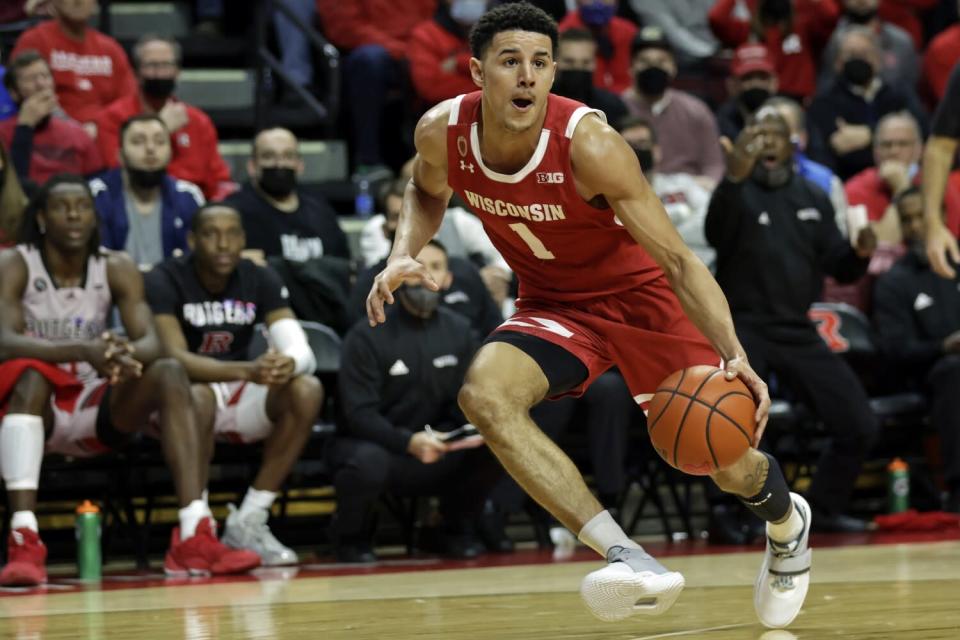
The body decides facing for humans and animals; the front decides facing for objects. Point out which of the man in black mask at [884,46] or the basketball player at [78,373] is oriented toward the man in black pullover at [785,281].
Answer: the man in black mask at [884,46]

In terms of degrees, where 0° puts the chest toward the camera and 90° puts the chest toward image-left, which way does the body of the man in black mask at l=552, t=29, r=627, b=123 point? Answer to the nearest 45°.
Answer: approximately 0°

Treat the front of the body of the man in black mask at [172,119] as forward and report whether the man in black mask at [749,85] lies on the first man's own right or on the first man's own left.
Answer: on the first man's own left

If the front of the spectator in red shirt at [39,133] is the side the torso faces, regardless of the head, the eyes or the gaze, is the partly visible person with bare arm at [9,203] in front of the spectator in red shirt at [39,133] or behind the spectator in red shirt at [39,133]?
in front

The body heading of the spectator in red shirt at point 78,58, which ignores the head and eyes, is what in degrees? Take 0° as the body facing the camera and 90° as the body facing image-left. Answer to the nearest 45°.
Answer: approximately 0°

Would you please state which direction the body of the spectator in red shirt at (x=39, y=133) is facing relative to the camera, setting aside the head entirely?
toward the camera

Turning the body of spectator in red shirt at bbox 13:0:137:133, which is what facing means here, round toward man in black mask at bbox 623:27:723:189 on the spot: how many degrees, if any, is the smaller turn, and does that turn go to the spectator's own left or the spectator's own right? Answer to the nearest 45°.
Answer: approximately 90° to the spectator's own left

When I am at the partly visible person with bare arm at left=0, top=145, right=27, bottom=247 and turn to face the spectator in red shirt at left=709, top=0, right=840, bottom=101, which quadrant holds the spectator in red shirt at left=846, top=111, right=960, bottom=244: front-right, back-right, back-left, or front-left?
front-right

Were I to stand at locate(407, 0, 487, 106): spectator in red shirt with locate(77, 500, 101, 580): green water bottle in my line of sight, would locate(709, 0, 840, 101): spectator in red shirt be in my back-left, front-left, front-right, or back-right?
back-left

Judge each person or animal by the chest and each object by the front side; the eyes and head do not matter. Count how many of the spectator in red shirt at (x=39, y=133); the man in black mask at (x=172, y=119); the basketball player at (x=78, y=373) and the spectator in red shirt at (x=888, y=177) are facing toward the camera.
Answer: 4

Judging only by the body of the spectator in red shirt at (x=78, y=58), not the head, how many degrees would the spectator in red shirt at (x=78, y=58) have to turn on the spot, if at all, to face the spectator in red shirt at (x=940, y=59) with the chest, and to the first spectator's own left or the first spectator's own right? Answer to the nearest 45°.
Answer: approximately 90° to the first spectator's own left
